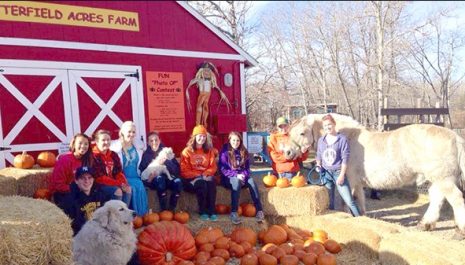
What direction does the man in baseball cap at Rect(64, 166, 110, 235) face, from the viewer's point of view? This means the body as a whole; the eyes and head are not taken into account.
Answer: toward the camera

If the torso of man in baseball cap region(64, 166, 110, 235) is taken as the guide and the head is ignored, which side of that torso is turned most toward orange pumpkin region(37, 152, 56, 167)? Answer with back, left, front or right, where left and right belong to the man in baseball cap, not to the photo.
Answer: back

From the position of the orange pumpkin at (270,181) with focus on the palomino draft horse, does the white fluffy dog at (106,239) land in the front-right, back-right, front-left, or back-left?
back-right

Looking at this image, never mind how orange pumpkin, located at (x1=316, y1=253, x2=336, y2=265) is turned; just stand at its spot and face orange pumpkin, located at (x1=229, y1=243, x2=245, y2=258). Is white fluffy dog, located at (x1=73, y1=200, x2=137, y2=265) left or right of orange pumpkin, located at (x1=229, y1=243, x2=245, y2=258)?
left

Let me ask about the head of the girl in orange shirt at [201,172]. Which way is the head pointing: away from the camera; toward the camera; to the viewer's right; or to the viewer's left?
toward the camera

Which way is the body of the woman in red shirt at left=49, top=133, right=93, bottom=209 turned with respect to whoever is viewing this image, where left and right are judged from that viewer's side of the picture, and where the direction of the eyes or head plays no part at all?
facing the viewer and to the right of the viewer

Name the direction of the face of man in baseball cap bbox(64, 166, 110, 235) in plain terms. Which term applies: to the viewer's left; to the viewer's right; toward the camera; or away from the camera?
toward the camera

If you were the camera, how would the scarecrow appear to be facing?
facing the viewer

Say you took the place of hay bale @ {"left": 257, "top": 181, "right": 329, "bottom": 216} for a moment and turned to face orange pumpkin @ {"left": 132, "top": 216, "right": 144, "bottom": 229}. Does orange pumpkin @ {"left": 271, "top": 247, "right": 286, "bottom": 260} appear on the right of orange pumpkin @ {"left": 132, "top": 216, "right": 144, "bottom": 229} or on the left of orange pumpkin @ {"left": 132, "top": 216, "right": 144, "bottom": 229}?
left

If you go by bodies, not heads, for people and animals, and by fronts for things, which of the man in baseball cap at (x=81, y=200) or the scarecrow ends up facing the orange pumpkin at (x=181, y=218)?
the scarecrow

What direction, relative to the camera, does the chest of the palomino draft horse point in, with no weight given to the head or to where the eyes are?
to the viewer's left

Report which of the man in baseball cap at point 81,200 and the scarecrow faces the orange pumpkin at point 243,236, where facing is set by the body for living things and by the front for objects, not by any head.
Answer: the scarecrow

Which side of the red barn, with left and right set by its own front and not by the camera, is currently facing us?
front

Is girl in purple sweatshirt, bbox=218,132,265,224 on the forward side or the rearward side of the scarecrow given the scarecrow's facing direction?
on the forward side
